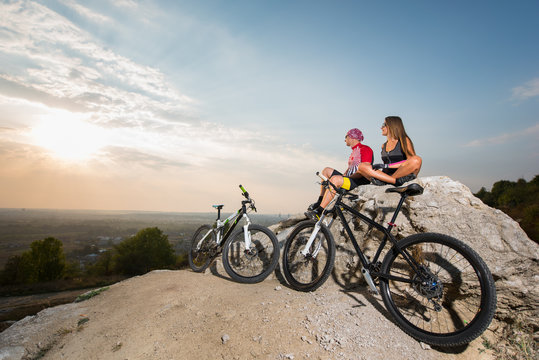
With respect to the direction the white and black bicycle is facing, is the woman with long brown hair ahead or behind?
ahead

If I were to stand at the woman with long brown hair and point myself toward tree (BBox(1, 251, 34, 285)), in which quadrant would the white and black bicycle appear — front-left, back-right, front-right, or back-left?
front-left

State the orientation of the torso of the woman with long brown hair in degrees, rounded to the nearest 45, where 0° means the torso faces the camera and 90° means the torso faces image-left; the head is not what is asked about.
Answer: approximately 45°

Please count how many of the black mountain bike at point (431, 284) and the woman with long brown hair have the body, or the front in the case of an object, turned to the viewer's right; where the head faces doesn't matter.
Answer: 0

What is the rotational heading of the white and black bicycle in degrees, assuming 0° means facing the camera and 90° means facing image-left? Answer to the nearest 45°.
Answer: approximately 315°

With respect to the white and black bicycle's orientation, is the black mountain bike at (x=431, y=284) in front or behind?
in front

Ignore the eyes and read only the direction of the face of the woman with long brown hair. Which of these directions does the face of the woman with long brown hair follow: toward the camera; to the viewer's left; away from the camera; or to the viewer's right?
to the viewer's left

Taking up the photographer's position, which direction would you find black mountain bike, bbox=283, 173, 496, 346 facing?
facing away from the viewer and to the left of the viewer

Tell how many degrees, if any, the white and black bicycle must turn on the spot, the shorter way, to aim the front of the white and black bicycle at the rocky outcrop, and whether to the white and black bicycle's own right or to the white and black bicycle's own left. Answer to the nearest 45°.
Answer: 0° — it already faces it

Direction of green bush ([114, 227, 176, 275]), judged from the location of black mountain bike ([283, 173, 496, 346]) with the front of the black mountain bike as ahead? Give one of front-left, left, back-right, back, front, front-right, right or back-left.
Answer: front

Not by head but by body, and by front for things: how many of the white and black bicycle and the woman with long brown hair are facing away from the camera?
0

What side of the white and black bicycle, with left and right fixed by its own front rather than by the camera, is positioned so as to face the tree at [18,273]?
back

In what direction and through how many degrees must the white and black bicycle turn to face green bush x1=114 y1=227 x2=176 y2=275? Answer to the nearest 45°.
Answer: approximately 135° to its left

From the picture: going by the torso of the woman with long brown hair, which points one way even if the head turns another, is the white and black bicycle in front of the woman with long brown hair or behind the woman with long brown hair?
in front

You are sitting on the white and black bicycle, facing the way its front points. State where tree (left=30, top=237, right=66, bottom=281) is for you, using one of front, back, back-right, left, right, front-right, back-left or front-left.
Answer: back
